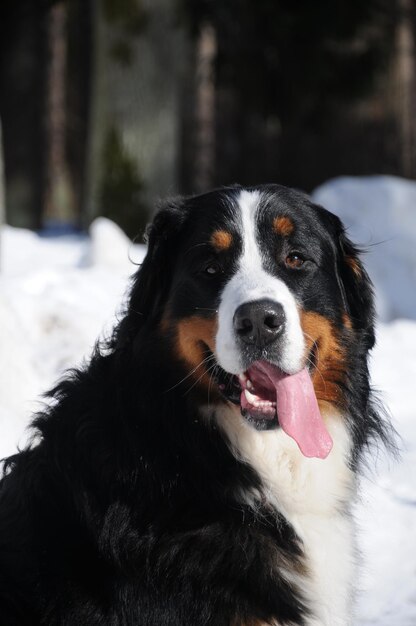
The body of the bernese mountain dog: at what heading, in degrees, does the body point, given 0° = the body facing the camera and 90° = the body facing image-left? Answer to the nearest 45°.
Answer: approximately 315°

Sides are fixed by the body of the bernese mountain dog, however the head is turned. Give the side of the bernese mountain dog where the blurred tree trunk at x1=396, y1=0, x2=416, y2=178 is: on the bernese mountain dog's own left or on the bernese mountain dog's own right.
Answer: on the bernese mountain dog's own left

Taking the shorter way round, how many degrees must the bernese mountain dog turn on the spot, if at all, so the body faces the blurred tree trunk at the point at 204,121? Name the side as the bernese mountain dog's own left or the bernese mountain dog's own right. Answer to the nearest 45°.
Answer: approximately 135° to the bernese mountain dog's own left

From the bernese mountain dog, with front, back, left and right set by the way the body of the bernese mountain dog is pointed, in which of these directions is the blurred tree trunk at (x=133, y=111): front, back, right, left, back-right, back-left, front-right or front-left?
back-left

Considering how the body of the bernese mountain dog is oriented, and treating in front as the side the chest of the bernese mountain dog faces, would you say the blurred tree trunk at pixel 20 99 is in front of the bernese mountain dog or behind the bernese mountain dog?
behind

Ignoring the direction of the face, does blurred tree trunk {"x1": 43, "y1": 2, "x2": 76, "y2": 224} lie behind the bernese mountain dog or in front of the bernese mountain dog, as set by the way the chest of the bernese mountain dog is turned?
behind
